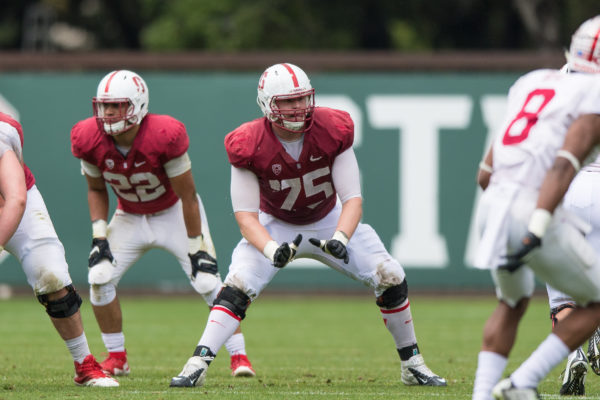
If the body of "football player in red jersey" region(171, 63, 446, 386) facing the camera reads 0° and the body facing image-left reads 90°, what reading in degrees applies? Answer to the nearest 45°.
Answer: approximately 0°

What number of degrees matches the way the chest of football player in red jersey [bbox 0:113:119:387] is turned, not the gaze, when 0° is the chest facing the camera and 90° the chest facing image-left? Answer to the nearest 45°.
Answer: approximately 0°

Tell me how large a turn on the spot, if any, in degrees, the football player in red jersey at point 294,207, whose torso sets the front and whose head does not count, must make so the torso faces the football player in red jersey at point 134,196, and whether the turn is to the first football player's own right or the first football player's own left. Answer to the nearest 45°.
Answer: approximately 135° to the first football player's own right

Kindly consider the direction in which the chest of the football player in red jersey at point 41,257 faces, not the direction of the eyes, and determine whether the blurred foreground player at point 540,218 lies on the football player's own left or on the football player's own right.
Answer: on the football player's own left

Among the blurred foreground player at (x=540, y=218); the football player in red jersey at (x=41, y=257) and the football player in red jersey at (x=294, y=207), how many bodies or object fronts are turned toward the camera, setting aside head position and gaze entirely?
2

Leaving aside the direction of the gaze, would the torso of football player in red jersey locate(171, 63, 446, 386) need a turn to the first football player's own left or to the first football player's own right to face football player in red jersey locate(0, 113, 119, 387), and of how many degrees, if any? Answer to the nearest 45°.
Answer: approximately 90° to the first football player's own right
